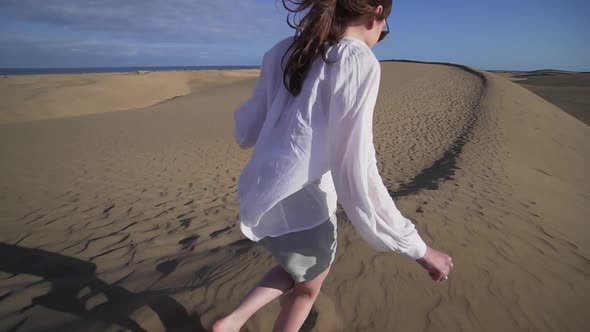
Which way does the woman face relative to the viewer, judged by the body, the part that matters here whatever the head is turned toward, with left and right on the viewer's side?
facing away from the viewer and to the right of the viewer

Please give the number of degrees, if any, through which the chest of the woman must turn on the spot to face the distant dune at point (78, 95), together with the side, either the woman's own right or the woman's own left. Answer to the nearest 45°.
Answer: approximately 90° to the woman's own left

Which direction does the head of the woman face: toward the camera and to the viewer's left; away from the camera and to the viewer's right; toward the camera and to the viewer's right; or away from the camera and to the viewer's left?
away from the camera and to the viewer's right
